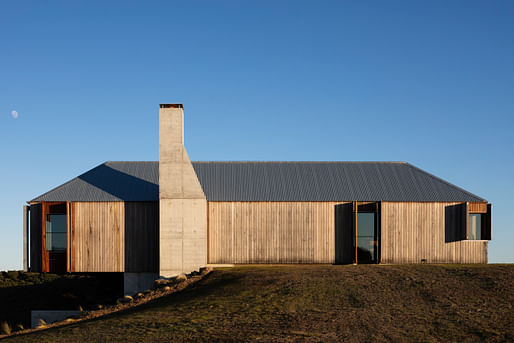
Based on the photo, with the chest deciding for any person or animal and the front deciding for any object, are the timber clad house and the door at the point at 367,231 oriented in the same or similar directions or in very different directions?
same or similar directions

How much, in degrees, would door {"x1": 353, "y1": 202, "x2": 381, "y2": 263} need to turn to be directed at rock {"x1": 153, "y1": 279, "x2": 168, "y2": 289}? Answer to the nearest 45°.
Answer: approximately 45° to its right

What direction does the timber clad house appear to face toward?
toward the camera

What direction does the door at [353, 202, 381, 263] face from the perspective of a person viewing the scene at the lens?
facing the viewer

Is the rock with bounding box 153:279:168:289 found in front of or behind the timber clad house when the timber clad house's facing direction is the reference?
in front
